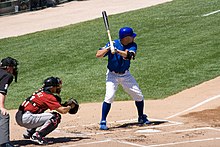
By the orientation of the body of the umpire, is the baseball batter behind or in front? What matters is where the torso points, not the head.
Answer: in front

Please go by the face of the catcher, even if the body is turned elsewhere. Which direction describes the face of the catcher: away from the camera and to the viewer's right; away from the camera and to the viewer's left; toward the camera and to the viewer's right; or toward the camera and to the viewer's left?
away from the camera and to the viewer's right

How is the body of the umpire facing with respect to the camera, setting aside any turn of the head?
to the viewer's right
